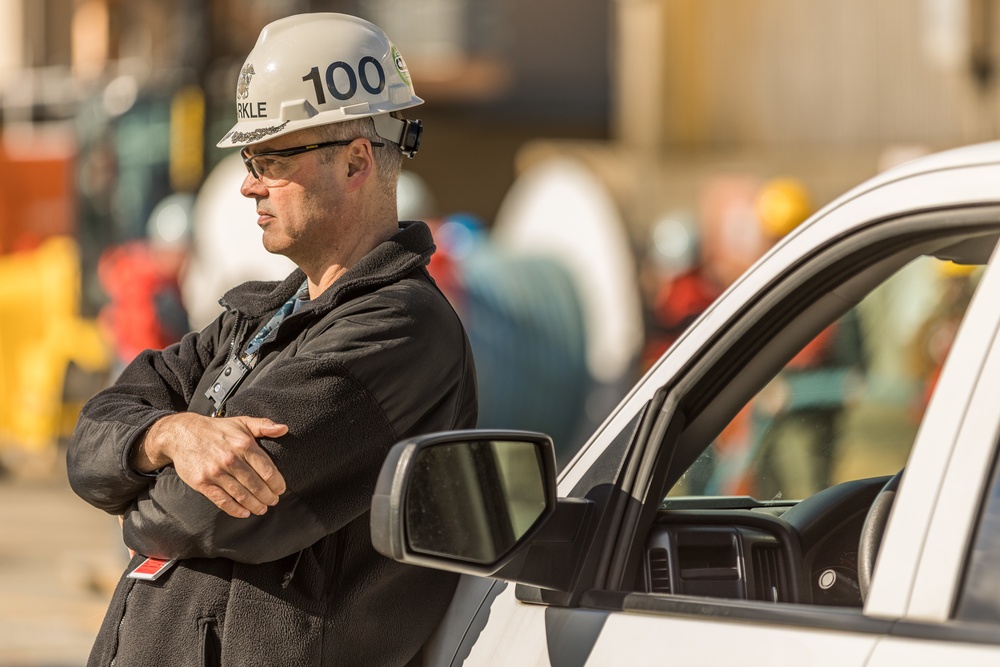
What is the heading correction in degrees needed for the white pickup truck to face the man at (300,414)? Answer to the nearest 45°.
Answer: approximately 45° to its left

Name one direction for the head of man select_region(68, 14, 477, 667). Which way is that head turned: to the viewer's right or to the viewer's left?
to the viewer's left

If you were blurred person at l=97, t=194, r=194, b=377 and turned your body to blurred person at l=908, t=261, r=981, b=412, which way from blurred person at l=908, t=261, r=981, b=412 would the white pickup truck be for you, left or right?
right

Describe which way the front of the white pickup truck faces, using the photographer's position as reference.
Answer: facing away from the viewer and to the left of the viewer

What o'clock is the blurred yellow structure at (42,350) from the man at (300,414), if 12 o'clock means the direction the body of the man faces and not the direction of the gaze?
The blurred yellow structure is roughly at 4 o'clock from the man.

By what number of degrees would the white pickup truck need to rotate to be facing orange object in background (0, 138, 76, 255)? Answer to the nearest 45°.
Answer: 0° — it already faces it

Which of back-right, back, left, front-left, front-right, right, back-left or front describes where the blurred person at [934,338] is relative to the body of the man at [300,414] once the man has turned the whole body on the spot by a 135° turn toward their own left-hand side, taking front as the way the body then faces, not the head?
front-left

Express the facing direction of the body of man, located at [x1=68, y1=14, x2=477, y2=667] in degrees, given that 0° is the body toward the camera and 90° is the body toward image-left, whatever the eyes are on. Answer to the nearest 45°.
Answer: approximately 45°

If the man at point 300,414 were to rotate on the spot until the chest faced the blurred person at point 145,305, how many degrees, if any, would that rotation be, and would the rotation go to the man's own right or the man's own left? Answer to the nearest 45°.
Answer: approximately 135° to the man's own right

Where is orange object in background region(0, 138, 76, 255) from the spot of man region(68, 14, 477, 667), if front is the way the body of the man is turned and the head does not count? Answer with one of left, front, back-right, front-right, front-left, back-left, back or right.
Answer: back-right

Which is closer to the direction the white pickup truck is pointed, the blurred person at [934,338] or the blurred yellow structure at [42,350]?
the blurred yellow structure
